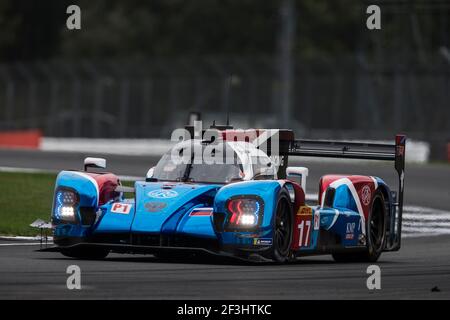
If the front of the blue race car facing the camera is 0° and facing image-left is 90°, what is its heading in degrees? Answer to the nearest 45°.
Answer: approximately 45°
